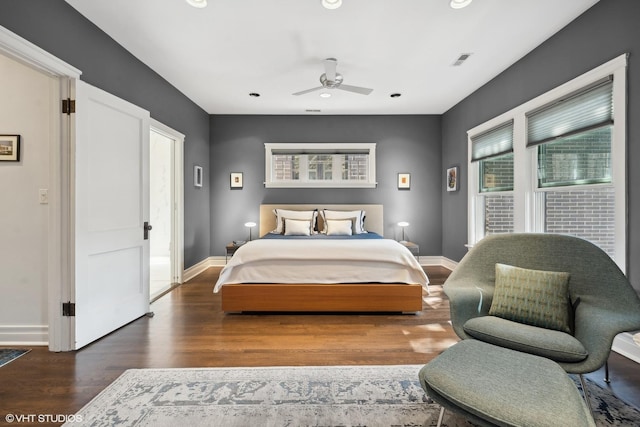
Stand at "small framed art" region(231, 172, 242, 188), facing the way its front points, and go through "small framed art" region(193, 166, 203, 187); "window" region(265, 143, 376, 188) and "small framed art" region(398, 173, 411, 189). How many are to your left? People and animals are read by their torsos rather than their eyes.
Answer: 2

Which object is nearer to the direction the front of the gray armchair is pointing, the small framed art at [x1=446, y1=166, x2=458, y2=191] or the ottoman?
the ottoman

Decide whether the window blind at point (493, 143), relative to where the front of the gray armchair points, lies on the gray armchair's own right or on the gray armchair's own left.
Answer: on the gray armchair's own right

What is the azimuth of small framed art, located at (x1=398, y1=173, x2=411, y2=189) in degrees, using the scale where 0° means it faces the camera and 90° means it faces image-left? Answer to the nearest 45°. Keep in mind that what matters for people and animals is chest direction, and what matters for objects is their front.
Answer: approximately 0°

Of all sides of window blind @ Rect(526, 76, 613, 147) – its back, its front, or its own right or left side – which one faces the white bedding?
front

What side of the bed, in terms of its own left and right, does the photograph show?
front

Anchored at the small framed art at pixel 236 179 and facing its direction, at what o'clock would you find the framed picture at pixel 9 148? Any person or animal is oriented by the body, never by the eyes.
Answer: The framed picture is roughly at 1 o'clock from the small framed art.

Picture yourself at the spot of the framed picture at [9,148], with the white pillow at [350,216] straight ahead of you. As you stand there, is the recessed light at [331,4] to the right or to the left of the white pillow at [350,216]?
right

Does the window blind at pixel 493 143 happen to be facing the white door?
yes

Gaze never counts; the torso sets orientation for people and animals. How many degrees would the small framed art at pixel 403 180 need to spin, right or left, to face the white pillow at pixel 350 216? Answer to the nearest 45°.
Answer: approximately 45° to its right

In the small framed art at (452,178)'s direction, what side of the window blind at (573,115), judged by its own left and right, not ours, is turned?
right

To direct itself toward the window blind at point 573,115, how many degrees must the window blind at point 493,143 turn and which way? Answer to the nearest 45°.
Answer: approximately 90° to its left

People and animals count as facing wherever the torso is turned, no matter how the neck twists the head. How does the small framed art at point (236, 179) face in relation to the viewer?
toward the camera

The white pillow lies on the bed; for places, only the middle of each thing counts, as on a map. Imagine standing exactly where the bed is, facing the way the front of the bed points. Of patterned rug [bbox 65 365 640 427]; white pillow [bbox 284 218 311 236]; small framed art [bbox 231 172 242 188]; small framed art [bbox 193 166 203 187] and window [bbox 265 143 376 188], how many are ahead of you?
1

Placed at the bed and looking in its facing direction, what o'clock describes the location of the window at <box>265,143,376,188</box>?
The window is roughly at 6 o'clock from the bed.

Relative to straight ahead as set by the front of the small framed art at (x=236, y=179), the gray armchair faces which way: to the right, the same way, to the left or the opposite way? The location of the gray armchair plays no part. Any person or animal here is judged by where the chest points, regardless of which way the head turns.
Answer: to the right

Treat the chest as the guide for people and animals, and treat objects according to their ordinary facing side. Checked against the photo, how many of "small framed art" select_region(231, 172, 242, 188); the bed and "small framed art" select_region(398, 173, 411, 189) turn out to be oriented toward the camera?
3
